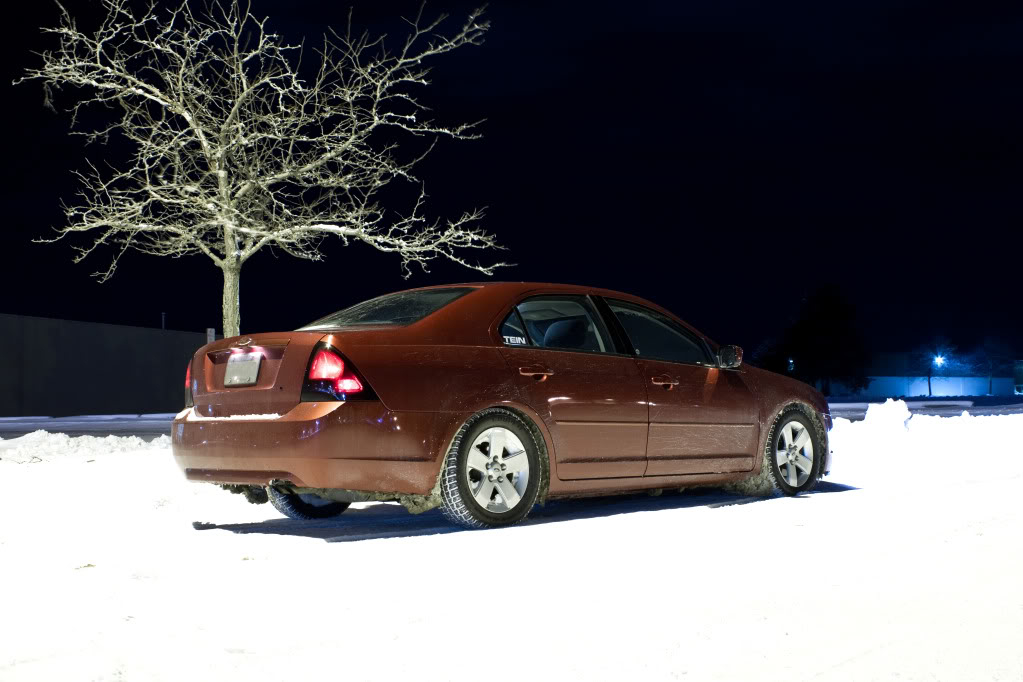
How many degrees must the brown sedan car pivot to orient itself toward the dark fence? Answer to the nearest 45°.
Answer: approximately 90° to its left

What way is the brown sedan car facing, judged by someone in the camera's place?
facing away from the viewer and to the right of the viewer
